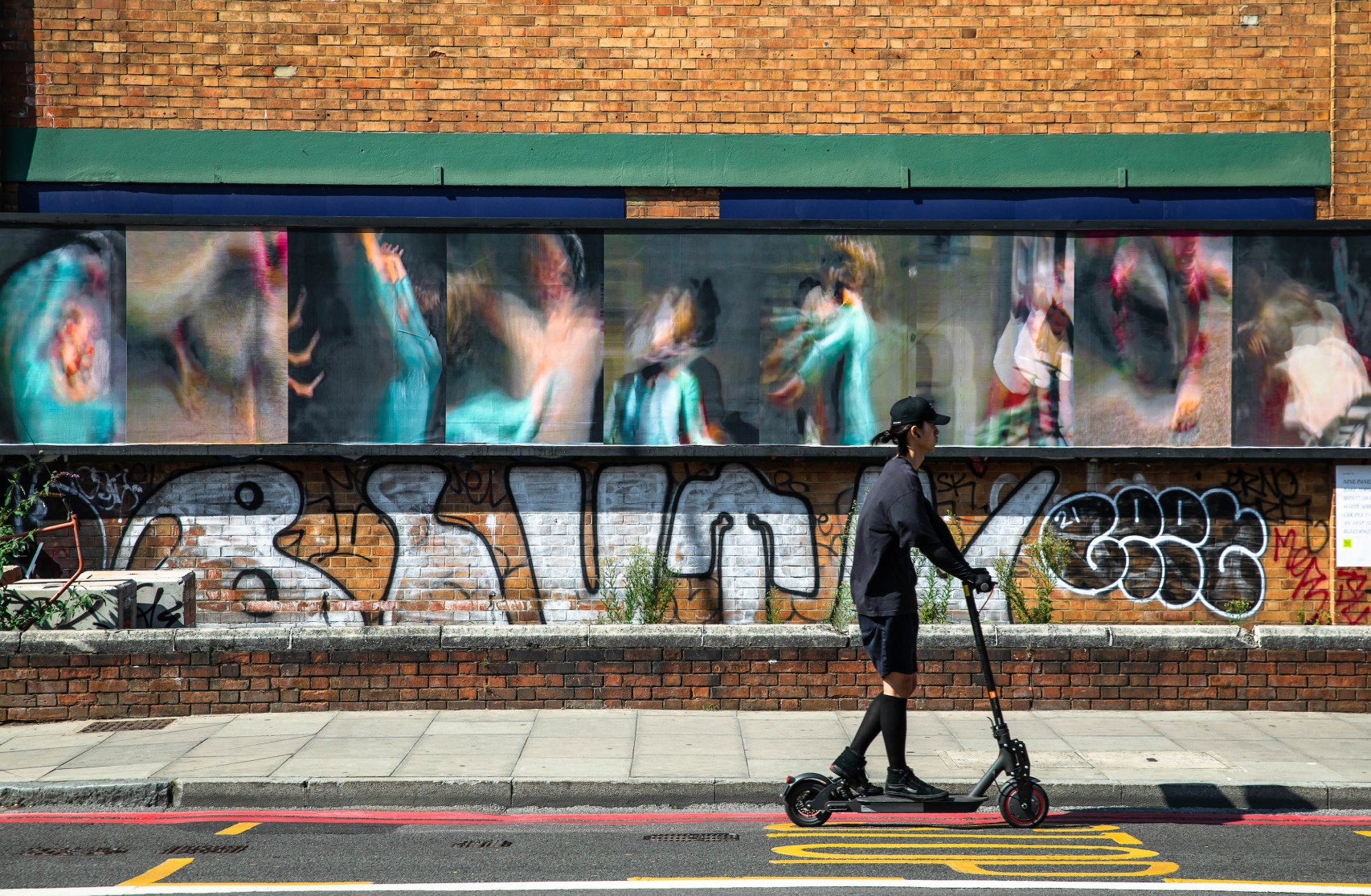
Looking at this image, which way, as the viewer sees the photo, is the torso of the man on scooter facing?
to the viewer's right

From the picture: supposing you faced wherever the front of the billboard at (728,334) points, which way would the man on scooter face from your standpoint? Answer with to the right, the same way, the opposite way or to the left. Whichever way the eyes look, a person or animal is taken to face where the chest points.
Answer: to the left

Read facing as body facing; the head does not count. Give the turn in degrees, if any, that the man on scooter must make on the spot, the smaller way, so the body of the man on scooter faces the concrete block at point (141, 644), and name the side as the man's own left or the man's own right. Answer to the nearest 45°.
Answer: approximately 180°

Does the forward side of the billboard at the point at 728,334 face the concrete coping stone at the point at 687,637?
yes

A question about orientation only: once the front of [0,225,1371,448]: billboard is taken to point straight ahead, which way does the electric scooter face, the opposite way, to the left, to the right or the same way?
to the left

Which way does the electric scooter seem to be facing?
to the viewer's right

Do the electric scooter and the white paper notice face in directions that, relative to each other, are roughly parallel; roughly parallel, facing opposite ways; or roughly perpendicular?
roughly perpendicular

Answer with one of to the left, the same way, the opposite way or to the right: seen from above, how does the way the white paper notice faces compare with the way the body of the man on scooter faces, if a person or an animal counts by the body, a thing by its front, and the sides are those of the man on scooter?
to the right

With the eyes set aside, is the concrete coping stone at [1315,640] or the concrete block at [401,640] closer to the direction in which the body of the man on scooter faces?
the concrete coping stone

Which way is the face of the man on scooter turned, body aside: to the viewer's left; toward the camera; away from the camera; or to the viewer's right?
to the viewer's right
